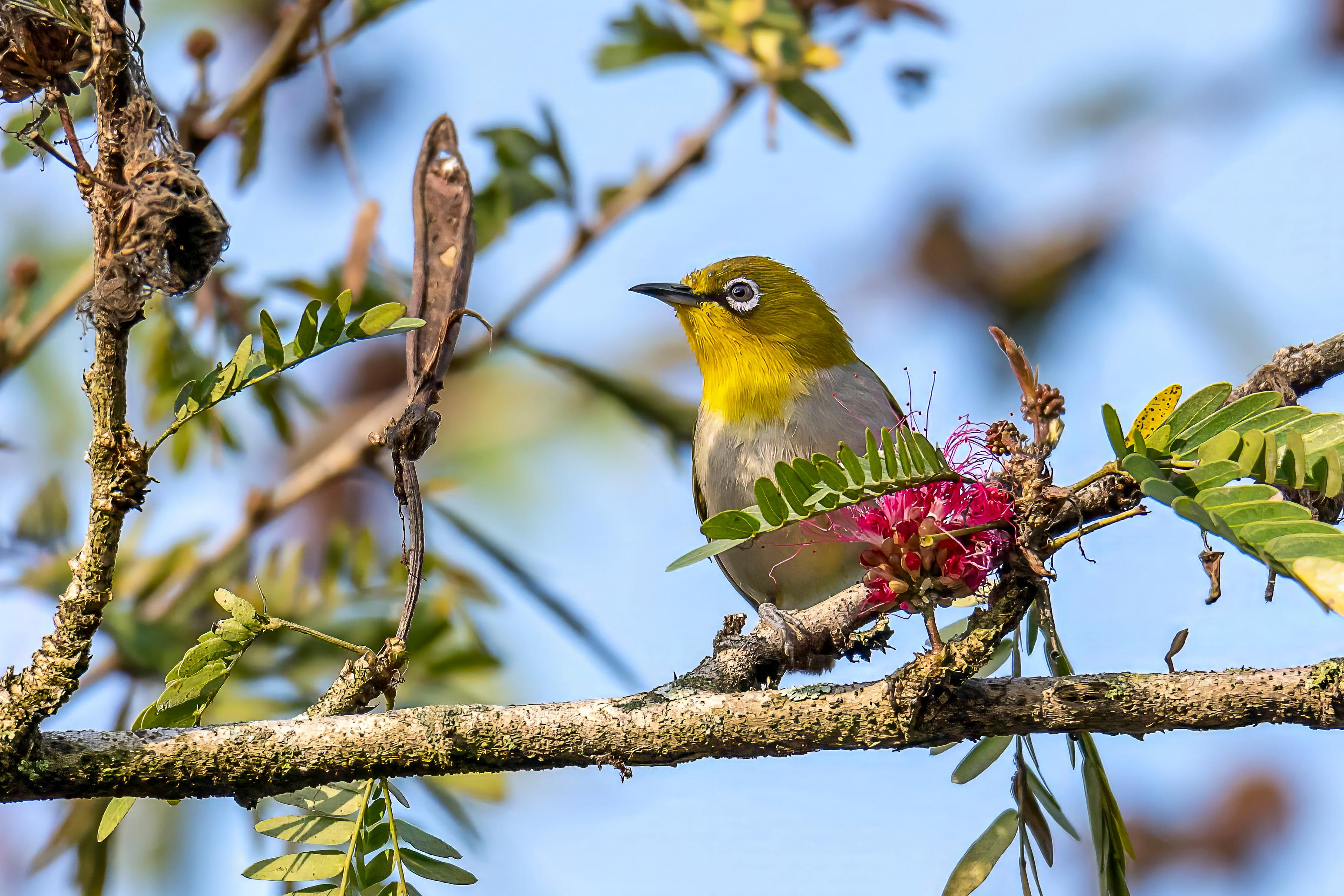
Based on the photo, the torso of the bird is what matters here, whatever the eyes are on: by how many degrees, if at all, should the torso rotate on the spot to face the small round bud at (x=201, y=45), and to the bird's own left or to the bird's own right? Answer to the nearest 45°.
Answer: approximately 90° to the bird's own right

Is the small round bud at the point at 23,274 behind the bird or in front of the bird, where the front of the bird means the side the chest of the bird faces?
in front

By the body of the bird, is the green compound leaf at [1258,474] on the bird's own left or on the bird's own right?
on the bird's own left

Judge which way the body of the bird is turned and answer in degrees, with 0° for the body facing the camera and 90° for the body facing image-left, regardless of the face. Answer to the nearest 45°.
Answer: approximately 45°
